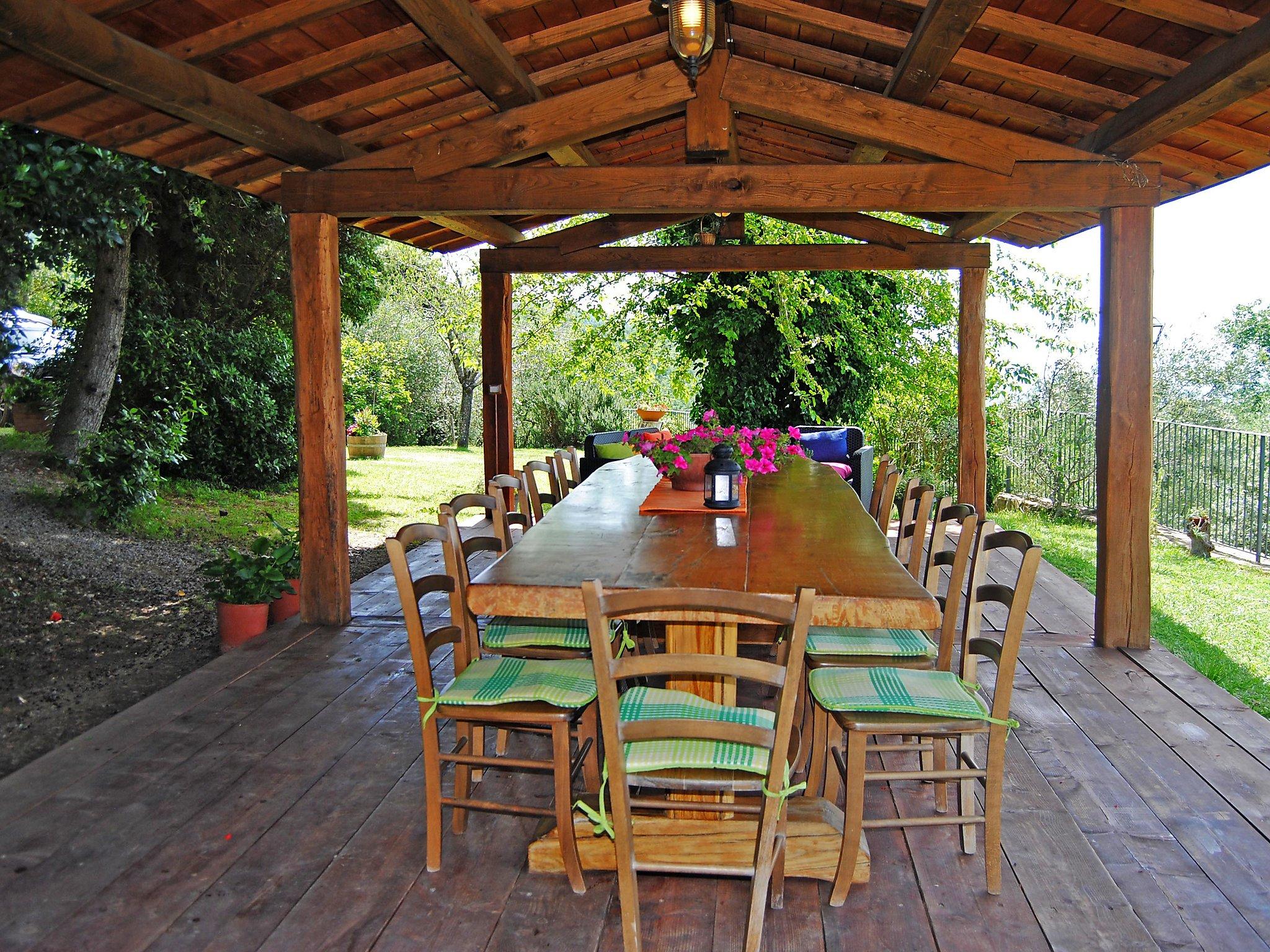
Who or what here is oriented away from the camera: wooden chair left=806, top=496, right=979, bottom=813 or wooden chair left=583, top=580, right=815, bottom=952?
wooden chair left=583, top=580, right=815, bottom=952

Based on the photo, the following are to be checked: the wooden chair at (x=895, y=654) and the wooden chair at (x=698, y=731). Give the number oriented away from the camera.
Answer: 1

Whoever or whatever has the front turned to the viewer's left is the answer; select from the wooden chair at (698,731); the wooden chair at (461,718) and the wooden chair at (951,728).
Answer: the wooden chair at (951,728)

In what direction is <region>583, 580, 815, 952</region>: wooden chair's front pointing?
away from the camera

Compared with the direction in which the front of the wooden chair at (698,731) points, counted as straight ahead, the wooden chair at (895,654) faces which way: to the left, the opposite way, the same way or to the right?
to the left

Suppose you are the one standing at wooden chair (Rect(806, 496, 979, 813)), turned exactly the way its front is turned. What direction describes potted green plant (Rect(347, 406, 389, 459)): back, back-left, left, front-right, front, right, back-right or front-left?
front-right

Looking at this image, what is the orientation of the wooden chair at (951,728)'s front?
to the viewer's left

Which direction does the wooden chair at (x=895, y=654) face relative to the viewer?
to the viewer's left

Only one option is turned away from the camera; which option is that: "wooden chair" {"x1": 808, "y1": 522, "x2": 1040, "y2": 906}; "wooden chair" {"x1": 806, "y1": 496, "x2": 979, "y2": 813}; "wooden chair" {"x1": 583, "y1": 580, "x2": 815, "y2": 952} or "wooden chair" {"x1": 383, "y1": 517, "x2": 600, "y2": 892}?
"wooden chair" {"x1": 583, "y1": 580, "x2": 815, "y2": 952}

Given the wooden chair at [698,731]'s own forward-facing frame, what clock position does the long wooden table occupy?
The long wooden table is roughly at 12 o'clock from the wooden chair.

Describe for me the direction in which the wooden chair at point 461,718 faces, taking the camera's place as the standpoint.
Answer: facing to the right of the viewer
